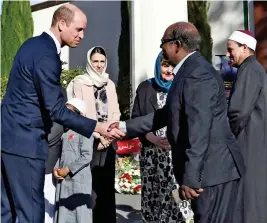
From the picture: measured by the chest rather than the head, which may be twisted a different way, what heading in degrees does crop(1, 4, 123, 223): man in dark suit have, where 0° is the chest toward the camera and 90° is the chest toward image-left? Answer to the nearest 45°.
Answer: approximately 270°

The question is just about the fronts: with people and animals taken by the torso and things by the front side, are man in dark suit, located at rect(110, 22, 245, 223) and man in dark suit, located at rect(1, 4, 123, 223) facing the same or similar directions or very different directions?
very different directions

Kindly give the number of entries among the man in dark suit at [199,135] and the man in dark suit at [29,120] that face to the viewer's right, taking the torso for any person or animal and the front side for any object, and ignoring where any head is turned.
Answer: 1

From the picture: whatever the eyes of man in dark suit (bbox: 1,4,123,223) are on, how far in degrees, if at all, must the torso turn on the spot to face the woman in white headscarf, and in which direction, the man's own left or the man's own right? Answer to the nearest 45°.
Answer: approximately 90° to the man's own left

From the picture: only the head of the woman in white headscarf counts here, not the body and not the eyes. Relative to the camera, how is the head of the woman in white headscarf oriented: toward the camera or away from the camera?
toward the camera

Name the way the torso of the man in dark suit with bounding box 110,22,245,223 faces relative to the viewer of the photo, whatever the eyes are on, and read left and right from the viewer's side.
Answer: facing to the left of the viewer

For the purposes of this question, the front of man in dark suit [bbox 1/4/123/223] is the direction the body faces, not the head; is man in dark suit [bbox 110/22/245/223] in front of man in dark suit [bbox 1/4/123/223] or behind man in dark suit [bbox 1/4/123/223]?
in front

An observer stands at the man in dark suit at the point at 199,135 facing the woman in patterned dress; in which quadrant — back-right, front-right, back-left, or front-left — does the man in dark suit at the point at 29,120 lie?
front-left

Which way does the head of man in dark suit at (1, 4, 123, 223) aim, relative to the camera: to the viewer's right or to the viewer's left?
to the viewer's right

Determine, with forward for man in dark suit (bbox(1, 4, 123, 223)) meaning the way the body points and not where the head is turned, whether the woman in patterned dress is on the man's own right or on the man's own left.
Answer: on the man's own left

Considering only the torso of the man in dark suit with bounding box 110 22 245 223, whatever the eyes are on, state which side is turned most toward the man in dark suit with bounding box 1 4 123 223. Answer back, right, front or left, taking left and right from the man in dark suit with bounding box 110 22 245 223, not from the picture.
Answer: front

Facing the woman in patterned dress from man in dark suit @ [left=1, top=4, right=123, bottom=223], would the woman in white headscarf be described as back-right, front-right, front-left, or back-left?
front-left

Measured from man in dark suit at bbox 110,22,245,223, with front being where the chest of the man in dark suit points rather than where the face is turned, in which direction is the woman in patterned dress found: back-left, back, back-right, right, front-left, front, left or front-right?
right
